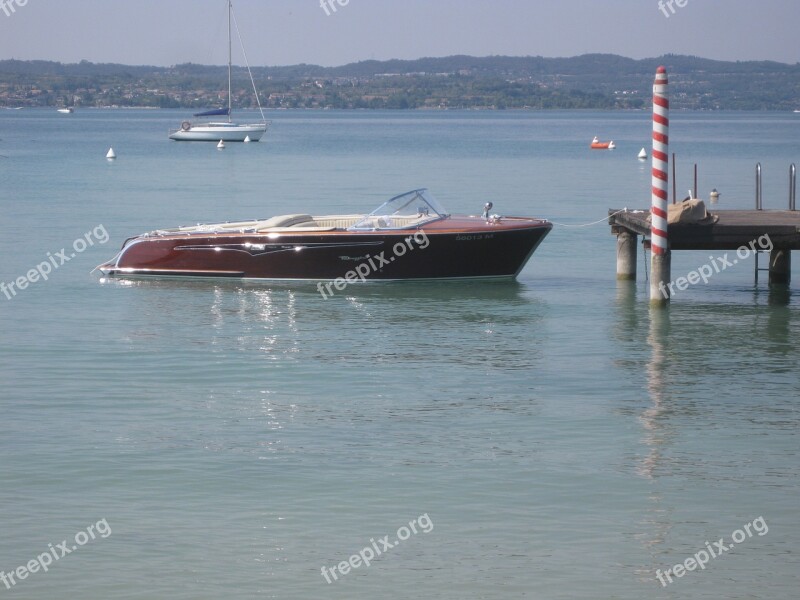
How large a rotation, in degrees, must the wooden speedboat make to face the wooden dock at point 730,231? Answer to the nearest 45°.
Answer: approximately 45° to its right

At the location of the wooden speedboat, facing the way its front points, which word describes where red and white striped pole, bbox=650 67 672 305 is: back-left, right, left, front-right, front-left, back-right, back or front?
front-right

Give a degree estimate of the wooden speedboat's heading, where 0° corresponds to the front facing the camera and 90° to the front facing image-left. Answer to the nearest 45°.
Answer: approximately 270°

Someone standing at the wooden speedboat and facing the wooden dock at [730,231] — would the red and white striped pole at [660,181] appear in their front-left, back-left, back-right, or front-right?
front-right
